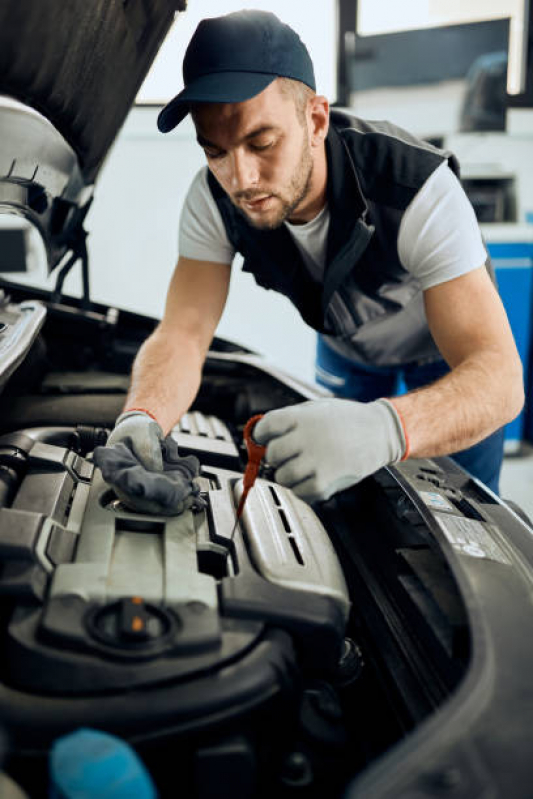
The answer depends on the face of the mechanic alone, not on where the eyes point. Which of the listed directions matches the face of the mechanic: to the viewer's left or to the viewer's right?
to the viewer's left

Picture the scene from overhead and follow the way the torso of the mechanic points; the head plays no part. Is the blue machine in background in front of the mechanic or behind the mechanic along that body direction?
behind

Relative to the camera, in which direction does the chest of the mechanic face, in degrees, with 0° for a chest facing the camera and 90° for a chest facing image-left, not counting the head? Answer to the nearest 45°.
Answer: approximately 45°
